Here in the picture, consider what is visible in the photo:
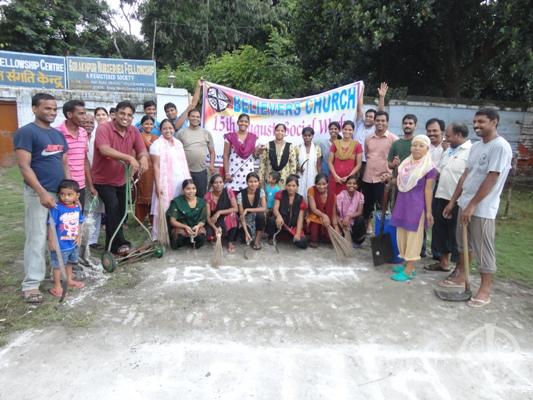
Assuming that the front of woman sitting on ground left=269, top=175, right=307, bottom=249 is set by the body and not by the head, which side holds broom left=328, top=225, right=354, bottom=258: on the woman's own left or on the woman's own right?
on the woman's own left

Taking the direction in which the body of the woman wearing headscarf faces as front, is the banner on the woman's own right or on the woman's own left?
on the woman's own right

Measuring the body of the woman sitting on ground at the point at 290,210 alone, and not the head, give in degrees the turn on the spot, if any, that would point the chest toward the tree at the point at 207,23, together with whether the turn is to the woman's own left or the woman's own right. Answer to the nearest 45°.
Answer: approximately 180°

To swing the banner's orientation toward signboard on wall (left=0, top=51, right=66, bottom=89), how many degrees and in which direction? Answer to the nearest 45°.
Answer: approximately 135° to its right

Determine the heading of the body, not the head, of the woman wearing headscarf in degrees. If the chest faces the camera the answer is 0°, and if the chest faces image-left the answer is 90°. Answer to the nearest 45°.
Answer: approximately 45°

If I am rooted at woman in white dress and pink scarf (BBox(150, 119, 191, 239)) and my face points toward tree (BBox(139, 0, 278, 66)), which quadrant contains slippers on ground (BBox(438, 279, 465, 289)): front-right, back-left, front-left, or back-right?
back-right

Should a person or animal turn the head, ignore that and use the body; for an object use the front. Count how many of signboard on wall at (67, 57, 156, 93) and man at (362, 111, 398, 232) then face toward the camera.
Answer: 2
